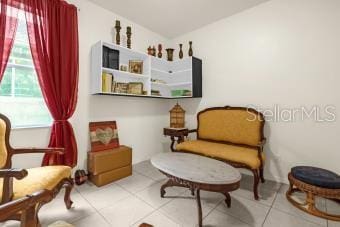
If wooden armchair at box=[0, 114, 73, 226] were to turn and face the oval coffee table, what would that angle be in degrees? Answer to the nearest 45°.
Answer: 0° — it already faces it

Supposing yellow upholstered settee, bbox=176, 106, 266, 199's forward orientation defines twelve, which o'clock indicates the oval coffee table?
The oval coffee table is roughly at 11 o'clock from the yellow upholstered settee.

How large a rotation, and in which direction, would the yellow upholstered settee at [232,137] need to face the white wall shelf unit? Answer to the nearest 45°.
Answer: approximately 45° to its right

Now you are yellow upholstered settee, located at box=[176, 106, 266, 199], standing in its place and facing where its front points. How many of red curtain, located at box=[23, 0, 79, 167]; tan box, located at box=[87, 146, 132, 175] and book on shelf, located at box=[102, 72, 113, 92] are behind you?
0

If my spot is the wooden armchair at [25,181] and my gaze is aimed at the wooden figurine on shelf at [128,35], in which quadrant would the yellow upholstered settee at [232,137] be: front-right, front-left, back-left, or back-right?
front-right

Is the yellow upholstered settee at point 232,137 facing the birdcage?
no

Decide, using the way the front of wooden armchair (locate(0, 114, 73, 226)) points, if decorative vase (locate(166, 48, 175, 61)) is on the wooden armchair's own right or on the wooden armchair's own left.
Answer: on the wooden armchair's own left

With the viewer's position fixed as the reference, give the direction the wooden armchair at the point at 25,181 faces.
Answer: facing the viewer and to the right of the viewer

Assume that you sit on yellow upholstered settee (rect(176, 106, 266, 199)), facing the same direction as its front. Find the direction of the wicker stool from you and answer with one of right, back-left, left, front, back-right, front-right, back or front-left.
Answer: left

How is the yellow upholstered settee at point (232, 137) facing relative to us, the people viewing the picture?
facing the viewer and to the left of the viewer

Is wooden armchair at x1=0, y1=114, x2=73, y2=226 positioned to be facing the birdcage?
no

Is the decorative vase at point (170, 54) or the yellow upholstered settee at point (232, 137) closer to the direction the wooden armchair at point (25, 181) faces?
the yellow upholstered settee

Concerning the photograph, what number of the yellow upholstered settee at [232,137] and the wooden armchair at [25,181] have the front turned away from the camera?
0

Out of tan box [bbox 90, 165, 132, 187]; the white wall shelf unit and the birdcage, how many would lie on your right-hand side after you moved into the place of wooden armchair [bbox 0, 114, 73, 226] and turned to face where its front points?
0
